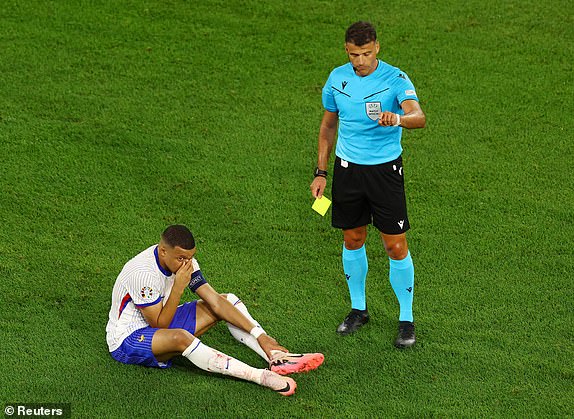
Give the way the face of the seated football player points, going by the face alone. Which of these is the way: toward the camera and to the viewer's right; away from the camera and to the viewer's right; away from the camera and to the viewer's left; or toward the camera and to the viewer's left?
toward the camera and to the viewer's right

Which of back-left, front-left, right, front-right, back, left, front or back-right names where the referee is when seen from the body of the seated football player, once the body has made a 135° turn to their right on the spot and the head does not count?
back
